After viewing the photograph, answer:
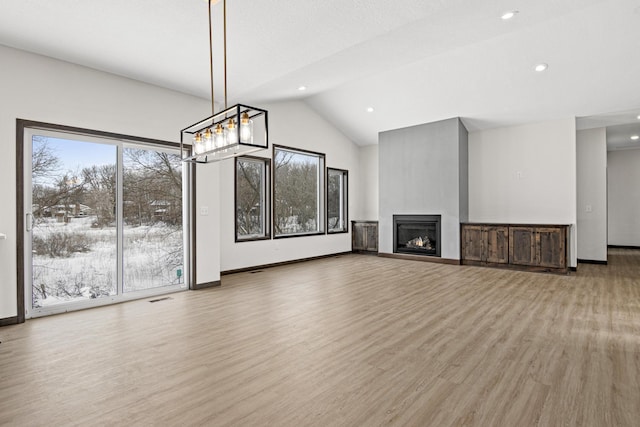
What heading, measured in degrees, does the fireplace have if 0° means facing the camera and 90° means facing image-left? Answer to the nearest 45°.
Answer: approximately 45°

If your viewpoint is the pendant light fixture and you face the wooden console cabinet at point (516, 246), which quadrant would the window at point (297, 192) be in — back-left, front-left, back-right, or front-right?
front-left

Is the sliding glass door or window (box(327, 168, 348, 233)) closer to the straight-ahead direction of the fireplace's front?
the sliding glass door

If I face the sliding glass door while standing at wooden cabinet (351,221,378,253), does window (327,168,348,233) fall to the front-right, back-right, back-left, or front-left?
front-right

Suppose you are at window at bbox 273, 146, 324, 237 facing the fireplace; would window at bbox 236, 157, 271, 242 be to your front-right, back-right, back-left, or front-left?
back-right

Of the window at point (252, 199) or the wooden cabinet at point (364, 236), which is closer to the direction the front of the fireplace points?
the window

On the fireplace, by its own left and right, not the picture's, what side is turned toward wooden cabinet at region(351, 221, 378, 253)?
right

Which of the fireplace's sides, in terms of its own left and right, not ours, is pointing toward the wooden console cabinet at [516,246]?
left

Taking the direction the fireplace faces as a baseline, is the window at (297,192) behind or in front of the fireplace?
in front

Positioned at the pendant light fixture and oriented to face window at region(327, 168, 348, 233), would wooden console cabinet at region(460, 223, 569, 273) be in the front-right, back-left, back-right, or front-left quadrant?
front-right

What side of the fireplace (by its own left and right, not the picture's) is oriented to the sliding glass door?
front

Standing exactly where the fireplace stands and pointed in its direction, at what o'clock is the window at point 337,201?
The window is roughly at 2 o'clock from the fireplace.
